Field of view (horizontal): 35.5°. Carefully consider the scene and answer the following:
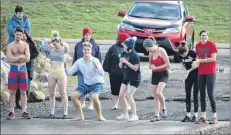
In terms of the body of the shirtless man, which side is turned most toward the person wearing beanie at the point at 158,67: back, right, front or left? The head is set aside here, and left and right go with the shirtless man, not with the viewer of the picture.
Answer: left

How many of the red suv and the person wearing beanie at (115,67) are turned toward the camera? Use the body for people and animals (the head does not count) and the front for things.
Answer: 1

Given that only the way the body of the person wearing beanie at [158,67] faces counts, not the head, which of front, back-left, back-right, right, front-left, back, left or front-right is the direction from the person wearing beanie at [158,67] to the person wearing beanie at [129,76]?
front-right

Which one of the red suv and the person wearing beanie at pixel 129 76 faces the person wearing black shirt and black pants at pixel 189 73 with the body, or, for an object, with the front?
the red suv
